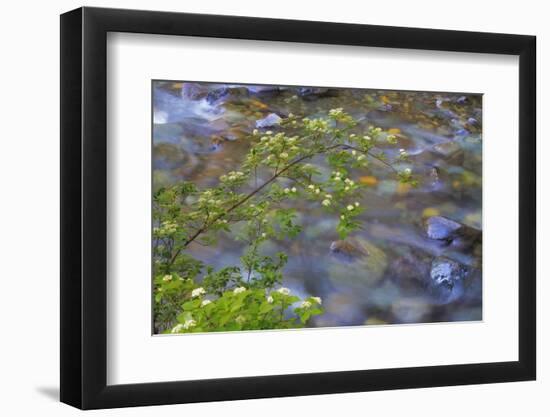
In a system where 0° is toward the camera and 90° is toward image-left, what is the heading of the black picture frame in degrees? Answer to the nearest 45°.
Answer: approximately 315°
